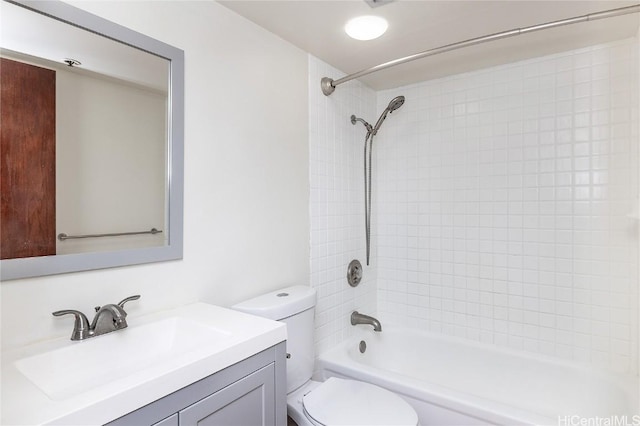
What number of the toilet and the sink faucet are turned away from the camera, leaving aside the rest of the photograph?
0

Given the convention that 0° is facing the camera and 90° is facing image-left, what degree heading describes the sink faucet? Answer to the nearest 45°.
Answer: approximately 315°

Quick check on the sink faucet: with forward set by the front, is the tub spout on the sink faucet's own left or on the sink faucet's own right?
on the sink faucet's own left

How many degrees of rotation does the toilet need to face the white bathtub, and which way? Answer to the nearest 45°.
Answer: approximately 90° to its left

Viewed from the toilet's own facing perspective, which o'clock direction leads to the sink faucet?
The sink faucet is roughly at 3 o'clock from the toilet.

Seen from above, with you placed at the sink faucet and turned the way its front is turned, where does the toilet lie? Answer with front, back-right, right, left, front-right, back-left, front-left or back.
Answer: front-left

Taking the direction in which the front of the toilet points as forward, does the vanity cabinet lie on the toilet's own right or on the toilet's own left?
on the toilet's own right

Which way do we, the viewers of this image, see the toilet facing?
facing the viewer and to the right of the viewer

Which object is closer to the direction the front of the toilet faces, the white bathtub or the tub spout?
the white bathtub
